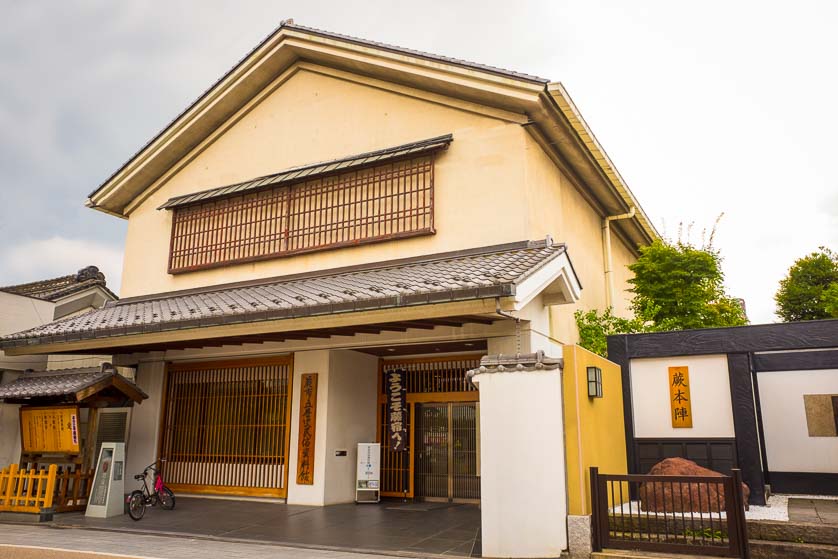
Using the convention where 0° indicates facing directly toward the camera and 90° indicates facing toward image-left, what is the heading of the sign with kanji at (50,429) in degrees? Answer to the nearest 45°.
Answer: approximately 0°

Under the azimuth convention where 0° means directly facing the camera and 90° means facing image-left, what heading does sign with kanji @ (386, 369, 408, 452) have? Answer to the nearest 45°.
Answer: approximately 0°

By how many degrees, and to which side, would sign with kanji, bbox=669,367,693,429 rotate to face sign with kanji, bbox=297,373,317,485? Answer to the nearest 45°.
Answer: approximately 90° to its right

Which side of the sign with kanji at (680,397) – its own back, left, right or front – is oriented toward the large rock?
front

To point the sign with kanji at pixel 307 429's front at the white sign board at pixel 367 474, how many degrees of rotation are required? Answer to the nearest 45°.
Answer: approximately 90° to its left

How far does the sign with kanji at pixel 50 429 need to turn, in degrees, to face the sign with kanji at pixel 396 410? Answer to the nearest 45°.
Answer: approximately 90° to its left

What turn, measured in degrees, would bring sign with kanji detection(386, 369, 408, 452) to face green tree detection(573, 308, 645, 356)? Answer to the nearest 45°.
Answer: approximately 90° to its left

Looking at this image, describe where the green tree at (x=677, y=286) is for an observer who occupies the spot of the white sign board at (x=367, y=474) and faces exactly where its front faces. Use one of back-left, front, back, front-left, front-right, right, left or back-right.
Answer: left

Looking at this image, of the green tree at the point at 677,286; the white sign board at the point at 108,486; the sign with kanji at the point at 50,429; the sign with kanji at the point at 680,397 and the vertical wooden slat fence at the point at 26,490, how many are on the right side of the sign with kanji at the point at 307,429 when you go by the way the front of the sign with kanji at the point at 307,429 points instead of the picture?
3

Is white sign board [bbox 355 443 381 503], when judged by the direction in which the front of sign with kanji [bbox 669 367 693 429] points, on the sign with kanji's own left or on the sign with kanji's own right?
on the sign with kanji's own right
